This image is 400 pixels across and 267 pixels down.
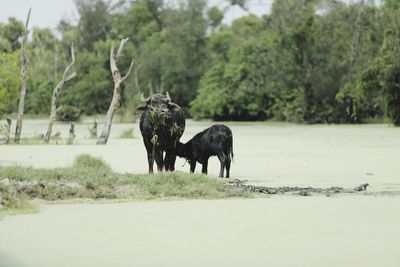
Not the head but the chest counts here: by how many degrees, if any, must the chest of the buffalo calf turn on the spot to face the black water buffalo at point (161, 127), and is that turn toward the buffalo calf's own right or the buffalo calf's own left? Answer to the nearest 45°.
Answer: approximately 45° to the buffalo calf's own left

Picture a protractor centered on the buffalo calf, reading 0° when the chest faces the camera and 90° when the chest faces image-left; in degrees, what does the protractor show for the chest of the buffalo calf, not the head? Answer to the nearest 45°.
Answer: approximately 135°

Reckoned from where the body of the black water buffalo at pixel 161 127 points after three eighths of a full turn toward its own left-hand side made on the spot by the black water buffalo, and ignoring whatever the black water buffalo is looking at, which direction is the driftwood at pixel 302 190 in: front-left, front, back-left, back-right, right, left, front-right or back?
right

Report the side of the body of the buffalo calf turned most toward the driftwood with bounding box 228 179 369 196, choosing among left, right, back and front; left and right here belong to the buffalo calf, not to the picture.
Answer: back

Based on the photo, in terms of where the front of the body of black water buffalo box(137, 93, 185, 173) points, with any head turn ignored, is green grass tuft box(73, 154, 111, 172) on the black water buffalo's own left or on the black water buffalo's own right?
on the black water buffalo's own right

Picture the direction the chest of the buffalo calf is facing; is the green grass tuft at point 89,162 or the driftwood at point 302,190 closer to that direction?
the green grass tuft

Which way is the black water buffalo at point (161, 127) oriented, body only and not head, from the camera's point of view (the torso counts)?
toward the camera

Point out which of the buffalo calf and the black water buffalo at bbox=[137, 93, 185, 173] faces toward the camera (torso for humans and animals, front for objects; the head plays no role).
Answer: the black water buffalo

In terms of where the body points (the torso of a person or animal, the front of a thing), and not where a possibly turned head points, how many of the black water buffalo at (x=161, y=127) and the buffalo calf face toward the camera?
1
